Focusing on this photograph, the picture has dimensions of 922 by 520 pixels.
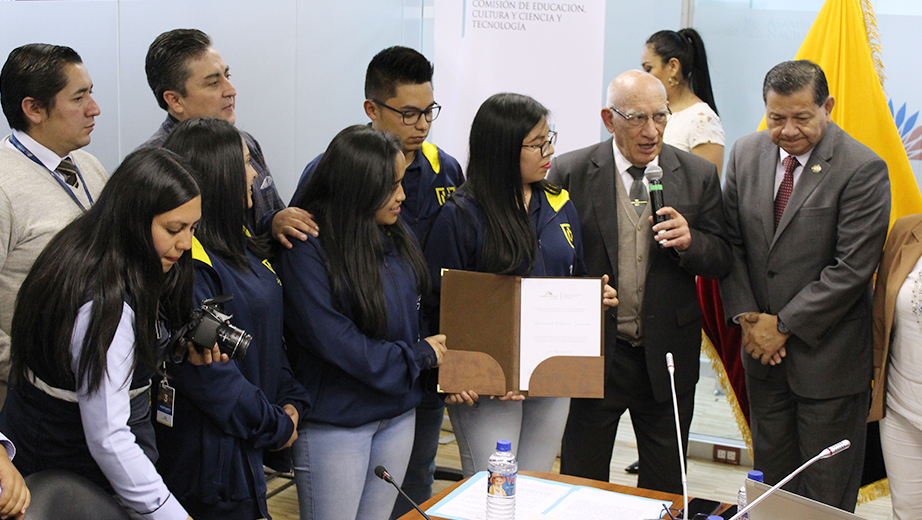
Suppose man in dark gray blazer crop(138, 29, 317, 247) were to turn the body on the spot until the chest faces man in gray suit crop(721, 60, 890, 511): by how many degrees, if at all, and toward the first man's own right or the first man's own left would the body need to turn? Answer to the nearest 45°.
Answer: approximately 45° to the first man's own left

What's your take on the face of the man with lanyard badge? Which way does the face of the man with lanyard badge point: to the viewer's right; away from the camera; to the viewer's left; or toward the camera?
to the viewer's right

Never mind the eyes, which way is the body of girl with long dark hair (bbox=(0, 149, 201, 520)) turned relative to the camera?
to the viewer's right

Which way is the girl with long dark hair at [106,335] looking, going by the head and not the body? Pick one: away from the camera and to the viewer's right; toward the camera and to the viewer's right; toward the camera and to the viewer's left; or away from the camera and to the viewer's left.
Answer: toward the camera and to the viewer's right

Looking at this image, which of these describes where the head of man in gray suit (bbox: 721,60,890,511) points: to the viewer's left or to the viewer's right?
to the viewer's left

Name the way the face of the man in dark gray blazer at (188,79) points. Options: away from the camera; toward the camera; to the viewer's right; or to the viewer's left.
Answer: to the viewer's right

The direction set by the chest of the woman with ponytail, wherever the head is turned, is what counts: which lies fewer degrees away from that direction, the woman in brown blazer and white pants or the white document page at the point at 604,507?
the white document page
